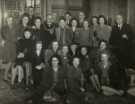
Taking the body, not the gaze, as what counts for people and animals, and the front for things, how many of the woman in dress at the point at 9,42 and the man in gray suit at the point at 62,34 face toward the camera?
2

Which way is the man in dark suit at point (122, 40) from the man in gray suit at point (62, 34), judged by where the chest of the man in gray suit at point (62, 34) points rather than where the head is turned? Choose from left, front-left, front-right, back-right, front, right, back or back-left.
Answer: left

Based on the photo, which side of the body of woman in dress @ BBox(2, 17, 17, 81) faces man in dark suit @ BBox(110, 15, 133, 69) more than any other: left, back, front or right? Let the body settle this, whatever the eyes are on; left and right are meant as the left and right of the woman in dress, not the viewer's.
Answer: left

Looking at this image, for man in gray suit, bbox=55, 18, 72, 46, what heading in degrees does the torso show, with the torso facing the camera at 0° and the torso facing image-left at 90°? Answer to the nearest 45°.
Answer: approximately 0°

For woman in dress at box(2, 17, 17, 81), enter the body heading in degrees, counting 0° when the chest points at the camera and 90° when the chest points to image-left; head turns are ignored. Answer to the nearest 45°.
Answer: approximately 0°

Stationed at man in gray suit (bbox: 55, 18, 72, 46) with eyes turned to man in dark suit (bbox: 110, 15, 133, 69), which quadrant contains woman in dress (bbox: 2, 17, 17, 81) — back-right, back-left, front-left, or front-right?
back-right

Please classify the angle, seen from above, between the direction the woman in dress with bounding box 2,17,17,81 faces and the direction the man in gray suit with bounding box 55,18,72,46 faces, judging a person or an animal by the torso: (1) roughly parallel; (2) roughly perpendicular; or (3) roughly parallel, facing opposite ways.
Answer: roughly parallel

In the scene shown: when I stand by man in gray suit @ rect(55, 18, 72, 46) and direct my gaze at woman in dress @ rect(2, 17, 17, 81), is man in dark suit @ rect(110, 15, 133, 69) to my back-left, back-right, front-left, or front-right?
back-left
